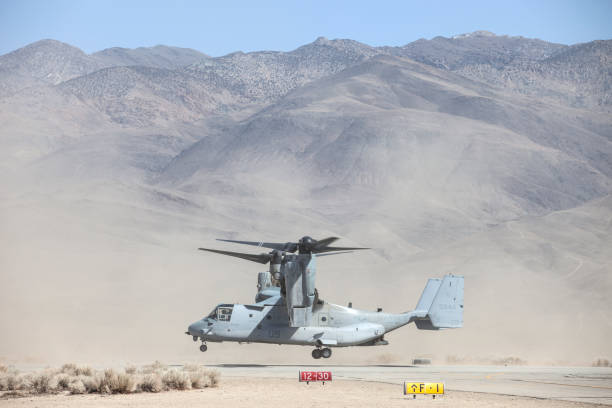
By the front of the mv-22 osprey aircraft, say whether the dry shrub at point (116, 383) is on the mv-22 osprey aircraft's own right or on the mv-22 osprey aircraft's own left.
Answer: on the mv-22 osprey aircraft's own left

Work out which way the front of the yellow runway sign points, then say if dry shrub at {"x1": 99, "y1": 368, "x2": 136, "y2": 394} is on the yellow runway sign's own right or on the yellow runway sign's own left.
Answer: on the yellow runway sign's own right

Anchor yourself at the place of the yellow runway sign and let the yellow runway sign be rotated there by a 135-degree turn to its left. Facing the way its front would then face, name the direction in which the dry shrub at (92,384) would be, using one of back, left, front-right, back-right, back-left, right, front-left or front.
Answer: back-left

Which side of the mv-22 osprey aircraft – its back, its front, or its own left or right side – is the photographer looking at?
left

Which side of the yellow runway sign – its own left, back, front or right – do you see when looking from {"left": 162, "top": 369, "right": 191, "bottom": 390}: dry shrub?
right

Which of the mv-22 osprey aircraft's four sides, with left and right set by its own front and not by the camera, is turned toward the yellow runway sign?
left

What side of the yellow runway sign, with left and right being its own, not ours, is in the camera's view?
front

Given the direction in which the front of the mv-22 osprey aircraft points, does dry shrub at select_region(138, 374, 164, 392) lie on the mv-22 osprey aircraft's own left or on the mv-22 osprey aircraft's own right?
on the mv-22 osprey aircraft's own left

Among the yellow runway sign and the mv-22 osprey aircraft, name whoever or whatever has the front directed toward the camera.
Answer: the yellow runway sign

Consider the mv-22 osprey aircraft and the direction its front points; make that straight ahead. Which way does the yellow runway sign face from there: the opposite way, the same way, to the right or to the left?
to the left

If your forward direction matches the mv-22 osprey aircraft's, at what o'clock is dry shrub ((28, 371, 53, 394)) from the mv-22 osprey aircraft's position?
The dry shrub is roughly at 10 o'clock from the mv-22 osprey aircraft.

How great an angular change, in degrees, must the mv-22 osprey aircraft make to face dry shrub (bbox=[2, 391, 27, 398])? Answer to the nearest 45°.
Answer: approximately 45° to its left

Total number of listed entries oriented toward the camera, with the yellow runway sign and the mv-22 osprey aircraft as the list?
1

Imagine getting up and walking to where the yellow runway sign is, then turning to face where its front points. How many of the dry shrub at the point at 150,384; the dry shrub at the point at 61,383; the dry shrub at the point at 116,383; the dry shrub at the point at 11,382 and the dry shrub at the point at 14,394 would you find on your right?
5

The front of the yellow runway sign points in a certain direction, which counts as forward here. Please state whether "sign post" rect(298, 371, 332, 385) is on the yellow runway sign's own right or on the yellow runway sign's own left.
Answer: on the yellow runway sign's own right

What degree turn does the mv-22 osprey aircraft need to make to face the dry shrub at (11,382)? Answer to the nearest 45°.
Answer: approximately 45° to its left
